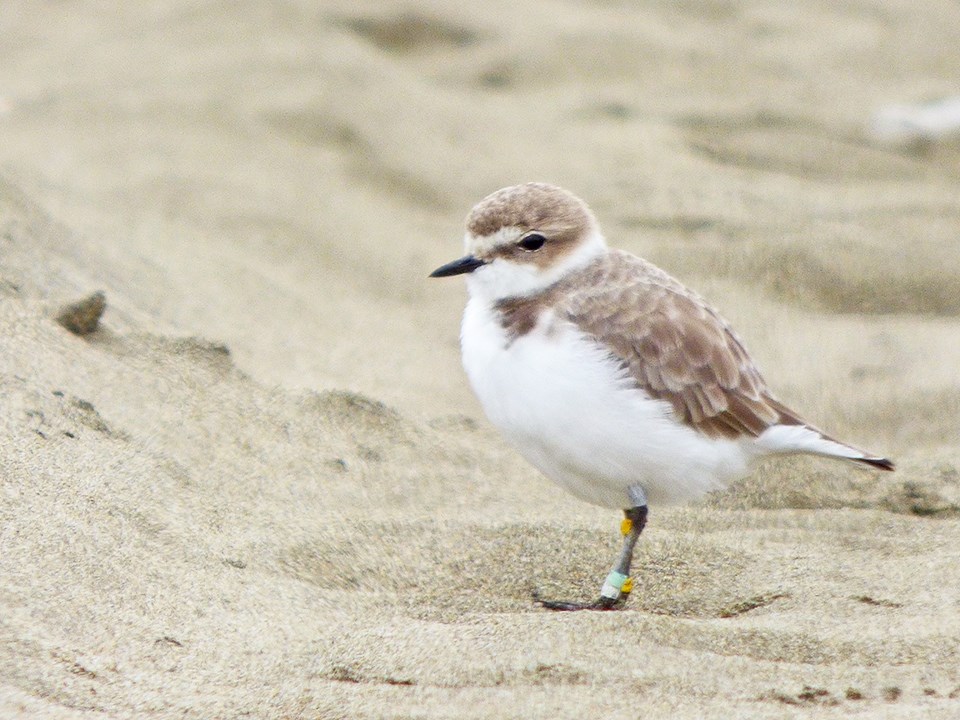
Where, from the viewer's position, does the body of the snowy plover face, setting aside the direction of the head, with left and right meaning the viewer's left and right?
facing to the left of the viewer
